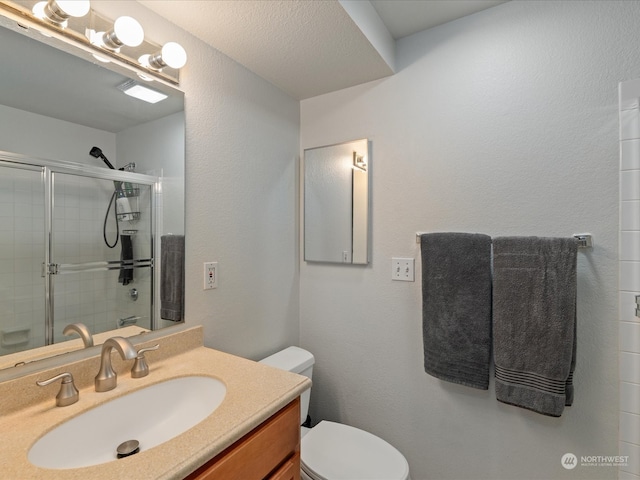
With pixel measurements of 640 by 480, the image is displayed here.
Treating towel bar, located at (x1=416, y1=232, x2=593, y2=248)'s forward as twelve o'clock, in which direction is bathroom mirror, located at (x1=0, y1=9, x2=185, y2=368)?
The bathroom mirror is roughly at 2 o'clock from the towel bar.

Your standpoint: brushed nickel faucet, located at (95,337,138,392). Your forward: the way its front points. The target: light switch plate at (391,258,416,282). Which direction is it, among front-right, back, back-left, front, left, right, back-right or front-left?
front-left

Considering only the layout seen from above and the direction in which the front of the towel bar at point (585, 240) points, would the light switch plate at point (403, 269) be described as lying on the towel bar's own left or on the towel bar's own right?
on the towel bar's own right

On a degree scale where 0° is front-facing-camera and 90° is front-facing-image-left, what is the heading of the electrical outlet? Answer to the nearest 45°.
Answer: approximately 315°

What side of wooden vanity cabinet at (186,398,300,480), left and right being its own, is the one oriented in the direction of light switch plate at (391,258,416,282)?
left

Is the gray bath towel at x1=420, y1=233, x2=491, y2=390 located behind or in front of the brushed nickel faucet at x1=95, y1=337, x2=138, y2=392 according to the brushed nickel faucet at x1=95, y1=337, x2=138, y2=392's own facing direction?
in front

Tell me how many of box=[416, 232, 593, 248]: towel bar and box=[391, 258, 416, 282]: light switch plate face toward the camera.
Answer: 2

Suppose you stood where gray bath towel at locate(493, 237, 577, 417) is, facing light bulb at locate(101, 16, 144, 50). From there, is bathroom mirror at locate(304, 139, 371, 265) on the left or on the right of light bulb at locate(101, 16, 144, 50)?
right

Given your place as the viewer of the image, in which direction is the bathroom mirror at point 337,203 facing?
facing the viewer and to the left of the viewer

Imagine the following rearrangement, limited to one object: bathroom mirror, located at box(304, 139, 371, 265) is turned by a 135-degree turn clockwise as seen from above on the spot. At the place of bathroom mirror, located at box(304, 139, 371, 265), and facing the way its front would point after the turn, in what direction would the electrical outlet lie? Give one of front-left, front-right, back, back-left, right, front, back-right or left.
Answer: back-left

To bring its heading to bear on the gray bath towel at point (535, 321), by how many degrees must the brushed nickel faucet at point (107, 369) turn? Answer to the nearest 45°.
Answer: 0° — it already faces it

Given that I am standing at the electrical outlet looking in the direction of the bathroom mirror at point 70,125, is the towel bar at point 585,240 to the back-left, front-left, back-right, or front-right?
back-left

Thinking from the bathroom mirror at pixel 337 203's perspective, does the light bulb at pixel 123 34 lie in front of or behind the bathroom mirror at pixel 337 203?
in front

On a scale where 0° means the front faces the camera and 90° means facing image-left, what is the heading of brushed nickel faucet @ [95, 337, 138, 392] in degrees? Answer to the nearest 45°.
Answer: approximately 315°

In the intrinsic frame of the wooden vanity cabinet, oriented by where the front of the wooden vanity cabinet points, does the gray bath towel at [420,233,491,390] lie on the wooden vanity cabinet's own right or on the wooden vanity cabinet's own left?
on the wooden vanity cabinet's own left

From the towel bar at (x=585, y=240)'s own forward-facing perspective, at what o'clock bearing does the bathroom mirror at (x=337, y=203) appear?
The bathroom mirror is roughly at 3 o'clock from the towel bar.

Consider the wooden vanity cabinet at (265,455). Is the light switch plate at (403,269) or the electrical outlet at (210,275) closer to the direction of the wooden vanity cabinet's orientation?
the light switch plate

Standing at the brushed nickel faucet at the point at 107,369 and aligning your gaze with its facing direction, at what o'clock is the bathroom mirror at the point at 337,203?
The bathroom mirror is roughly at 10 o'clock from the brushed nickel faucet.
